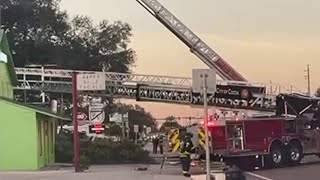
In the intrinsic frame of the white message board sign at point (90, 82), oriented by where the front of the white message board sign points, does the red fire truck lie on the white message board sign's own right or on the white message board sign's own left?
on the white message board sign's own left

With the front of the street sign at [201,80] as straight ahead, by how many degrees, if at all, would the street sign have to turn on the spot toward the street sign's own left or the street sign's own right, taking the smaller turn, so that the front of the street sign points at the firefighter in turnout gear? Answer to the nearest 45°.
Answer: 0° — it already faces them

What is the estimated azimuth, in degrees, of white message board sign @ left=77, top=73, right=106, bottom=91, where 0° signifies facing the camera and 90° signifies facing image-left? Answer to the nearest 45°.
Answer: approximately 0°
